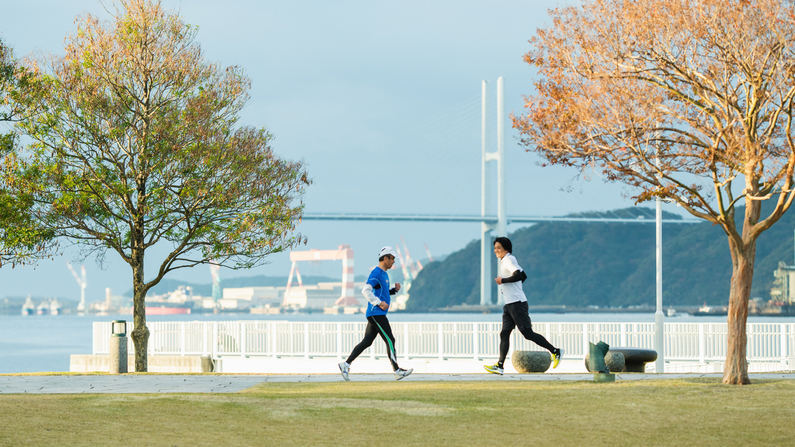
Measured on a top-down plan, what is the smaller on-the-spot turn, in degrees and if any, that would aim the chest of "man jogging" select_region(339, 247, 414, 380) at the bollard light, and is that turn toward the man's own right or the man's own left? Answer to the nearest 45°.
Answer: approximately 135° to the man's own left

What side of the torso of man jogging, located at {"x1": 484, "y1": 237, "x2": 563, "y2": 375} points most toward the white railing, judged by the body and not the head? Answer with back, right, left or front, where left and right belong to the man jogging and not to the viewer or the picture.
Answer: right

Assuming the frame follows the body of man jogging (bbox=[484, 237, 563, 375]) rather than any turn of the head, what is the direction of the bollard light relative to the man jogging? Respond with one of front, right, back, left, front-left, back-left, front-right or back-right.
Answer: front-right

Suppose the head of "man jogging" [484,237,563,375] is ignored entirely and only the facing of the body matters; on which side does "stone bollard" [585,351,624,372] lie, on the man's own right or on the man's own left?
on the man's own right

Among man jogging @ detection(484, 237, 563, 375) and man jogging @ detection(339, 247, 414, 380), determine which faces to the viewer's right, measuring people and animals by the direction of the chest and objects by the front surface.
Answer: the man jogging @ detection(339, 247, 414, 380)

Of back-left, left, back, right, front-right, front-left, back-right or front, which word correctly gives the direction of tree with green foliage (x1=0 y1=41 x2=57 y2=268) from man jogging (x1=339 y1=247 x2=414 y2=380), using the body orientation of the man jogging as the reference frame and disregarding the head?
back-left

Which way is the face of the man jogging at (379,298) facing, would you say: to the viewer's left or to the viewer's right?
to the viewer's right

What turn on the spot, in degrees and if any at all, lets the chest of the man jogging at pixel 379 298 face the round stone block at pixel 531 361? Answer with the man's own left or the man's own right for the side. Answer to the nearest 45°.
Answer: approximately 45° to the man's own left

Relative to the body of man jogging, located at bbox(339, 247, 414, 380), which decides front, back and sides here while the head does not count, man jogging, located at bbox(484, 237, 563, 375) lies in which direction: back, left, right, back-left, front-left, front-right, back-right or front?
front

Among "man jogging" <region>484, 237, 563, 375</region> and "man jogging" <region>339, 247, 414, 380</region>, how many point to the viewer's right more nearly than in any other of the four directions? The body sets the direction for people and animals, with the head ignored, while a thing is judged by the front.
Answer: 1

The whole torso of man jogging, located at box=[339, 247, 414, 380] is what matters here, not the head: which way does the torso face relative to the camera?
to the viewer's right

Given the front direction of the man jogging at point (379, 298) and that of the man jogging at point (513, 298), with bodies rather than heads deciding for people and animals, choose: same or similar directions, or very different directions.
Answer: very different directions

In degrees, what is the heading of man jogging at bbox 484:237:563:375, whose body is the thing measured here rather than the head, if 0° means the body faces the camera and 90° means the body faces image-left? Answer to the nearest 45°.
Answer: approximately 90°

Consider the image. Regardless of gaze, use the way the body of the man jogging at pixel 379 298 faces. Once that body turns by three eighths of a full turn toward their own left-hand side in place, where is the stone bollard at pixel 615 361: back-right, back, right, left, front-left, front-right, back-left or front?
right
